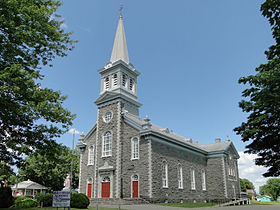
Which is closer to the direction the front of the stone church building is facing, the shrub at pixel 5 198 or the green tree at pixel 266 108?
the shrub

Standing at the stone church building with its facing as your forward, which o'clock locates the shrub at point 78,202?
The shrub is roughly at 11 o'clock from the stone church building.

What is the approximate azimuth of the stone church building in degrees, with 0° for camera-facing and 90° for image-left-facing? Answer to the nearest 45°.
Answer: approximately 45°

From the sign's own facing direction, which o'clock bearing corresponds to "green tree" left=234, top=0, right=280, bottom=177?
The green tree is roughly at 10 o'clock from the sign.

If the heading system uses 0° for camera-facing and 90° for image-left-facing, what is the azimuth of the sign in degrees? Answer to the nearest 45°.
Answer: approximately 0°

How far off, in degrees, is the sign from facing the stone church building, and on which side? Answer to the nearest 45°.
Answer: approximately 135° to its left
